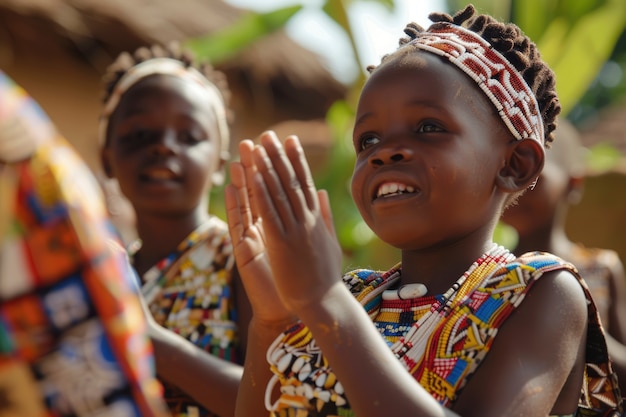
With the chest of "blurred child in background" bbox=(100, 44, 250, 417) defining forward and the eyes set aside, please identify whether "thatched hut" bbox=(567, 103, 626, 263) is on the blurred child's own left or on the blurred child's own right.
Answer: on the blurred child's own left

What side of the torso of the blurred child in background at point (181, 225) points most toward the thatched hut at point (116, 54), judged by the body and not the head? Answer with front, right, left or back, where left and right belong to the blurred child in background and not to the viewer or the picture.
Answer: back

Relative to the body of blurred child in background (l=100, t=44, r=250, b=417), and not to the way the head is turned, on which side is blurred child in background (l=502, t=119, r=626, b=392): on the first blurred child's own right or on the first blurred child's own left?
on the first blurred child's own left

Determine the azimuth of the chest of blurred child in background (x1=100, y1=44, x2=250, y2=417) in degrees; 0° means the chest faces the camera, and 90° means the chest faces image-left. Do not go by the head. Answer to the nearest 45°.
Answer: approximately 0°
